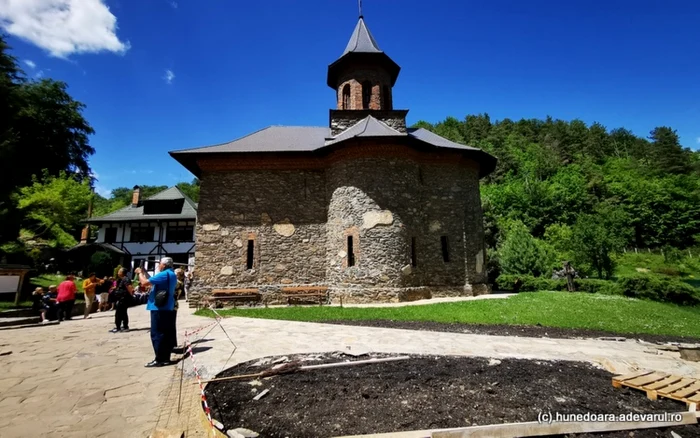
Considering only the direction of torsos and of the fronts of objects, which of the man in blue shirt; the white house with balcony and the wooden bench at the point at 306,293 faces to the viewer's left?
the man in blue shirt

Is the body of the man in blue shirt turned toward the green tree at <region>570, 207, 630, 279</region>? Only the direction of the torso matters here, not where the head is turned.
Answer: no

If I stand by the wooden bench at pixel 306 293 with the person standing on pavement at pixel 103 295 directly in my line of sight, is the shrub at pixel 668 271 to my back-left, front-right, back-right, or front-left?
back-right

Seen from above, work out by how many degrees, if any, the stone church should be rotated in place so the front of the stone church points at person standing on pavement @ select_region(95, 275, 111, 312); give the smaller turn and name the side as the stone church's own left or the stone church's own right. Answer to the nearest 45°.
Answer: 0° — it already faces them

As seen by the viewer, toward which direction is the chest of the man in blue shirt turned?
to the viewer's left

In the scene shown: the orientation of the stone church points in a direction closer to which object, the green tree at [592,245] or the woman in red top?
the woman in red top

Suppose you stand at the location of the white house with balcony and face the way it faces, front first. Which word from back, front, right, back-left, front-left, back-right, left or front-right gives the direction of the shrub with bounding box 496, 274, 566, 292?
front-left

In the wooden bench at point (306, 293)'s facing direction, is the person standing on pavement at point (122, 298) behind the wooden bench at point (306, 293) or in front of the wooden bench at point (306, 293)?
in front

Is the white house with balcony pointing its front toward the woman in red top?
yes

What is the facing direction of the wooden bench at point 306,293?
toward the camera

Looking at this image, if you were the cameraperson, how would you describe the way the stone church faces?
facing to the left of the viewer

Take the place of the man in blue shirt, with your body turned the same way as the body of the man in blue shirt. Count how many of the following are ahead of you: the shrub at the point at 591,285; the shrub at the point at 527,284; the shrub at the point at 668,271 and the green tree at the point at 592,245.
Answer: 0

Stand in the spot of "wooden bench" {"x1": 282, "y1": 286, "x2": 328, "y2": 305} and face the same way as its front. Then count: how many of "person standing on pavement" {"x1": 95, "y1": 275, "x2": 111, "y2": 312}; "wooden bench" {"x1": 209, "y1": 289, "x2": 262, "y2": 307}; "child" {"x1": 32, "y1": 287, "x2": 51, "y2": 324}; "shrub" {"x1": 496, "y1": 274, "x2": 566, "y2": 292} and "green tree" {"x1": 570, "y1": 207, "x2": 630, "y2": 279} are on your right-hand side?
3

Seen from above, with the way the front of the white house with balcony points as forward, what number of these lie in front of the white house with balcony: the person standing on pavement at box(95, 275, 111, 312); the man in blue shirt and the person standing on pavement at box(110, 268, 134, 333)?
3

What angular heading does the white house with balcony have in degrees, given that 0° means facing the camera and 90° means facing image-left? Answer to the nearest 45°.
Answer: approximately 0°

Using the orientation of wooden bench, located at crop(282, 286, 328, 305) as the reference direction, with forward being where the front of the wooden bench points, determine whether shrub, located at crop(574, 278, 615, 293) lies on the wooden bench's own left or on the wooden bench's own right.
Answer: on the wooden bench's own left

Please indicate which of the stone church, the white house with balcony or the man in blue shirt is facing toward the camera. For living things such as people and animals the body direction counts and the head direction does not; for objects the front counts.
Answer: the white house with balcony

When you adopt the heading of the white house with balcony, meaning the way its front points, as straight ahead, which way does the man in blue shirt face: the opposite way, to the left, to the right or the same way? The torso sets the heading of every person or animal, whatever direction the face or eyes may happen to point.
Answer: to the right

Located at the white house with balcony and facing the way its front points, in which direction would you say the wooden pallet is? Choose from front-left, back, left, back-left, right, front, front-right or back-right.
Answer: front

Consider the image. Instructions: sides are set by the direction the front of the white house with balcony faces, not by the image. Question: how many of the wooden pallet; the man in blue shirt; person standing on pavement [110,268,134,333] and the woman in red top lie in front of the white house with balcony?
4
